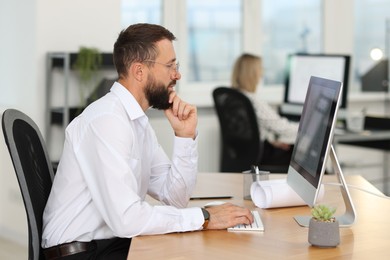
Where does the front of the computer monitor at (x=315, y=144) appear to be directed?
to the viewer's left

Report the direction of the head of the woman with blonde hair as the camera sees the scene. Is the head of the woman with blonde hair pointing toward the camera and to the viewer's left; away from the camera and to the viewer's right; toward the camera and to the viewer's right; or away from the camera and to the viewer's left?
away from the camera and to the viewer's right

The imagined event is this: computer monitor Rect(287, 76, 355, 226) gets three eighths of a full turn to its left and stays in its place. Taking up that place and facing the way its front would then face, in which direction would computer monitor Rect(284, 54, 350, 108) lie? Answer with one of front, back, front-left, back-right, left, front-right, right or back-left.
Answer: back-left

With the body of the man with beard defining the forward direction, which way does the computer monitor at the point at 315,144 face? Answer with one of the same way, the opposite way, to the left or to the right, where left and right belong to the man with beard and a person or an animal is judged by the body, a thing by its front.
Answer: the opposite way

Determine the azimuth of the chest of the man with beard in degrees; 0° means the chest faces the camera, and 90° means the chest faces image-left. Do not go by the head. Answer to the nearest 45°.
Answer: approximately 270°

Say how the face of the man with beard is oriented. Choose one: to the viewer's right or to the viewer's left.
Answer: to the viewer's right

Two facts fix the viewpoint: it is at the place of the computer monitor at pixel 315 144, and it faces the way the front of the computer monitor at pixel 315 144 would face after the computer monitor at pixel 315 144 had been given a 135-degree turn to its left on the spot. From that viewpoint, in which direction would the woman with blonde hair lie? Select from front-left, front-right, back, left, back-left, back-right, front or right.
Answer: back-left

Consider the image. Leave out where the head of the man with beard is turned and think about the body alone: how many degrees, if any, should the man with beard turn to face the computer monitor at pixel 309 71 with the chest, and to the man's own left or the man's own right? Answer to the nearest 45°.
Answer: approximately 90° to the man's own left

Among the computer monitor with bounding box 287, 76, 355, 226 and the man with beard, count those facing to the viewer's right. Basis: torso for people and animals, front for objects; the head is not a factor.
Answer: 1

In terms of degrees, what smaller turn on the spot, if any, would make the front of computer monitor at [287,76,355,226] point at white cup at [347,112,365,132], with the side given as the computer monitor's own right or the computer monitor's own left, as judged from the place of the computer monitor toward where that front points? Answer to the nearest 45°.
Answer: approximately 90° to the computer monitor's own right

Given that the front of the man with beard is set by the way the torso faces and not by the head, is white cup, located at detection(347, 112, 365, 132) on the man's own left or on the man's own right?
on the man's own left
